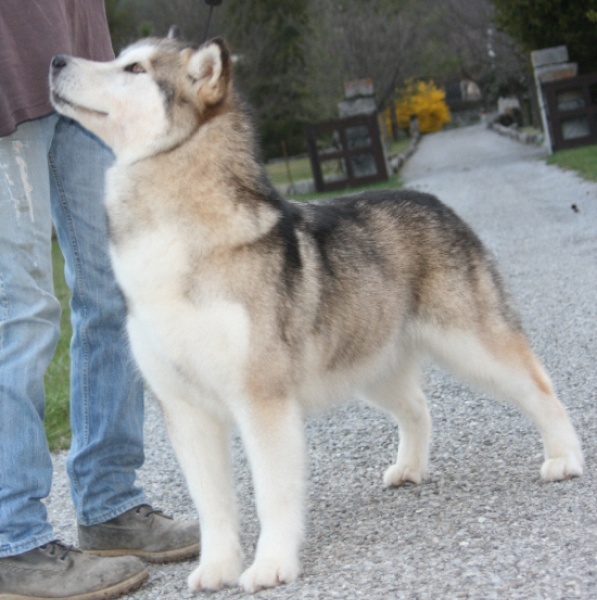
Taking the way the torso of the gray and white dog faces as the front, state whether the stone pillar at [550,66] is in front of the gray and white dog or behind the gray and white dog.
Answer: behind

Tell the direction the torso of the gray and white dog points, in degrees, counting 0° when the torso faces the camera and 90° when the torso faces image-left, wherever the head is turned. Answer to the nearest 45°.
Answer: approximately 45°

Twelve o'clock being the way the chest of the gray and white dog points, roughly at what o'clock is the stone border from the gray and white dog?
The stone border is roughly at 5 o'clock from the gray and white dog.

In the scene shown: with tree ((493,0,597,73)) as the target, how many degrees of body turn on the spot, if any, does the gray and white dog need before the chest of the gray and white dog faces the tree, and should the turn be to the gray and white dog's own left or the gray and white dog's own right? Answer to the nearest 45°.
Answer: approximately 135° to the gray and white dog's own right

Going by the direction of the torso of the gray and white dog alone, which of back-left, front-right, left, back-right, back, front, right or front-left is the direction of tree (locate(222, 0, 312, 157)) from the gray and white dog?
back-right

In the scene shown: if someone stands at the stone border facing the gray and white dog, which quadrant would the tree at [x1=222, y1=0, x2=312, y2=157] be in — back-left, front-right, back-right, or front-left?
back-right
